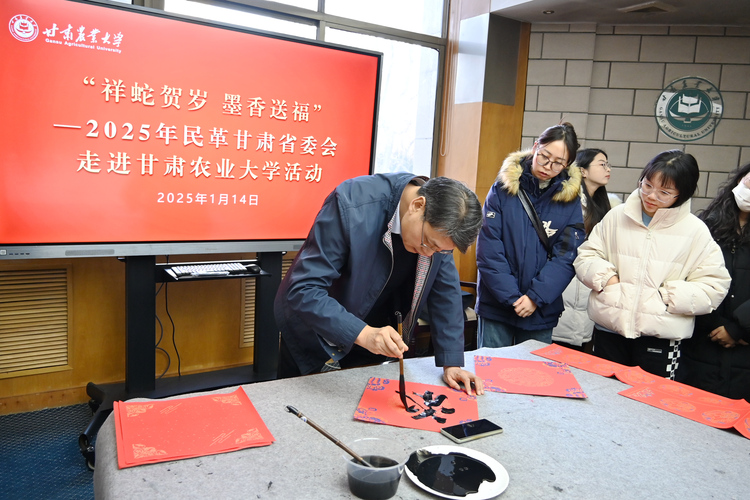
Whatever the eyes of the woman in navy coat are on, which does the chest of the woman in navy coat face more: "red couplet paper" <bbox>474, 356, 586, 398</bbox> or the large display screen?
the red couplet paper

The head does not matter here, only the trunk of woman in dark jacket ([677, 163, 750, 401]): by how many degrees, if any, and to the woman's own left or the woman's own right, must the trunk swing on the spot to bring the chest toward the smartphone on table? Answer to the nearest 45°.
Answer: approximately 45° to the woman's own left

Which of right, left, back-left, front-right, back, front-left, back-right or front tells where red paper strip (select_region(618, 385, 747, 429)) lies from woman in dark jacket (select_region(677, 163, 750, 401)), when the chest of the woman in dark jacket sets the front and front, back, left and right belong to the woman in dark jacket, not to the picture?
front-left

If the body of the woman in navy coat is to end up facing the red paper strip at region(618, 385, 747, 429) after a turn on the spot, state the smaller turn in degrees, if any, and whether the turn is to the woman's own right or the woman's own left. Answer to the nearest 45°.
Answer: approximately 45° to the woman's own left

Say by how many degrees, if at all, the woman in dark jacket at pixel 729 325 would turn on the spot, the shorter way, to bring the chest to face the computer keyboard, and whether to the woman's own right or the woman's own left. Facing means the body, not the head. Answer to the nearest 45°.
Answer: approximately 45° to the woman's own right

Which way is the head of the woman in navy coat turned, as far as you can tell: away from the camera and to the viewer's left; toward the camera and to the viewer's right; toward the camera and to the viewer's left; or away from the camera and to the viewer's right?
toward the camera and to the viewer's left

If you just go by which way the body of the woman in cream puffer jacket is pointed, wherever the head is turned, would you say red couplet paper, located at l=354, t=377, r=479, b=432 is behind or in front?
in front

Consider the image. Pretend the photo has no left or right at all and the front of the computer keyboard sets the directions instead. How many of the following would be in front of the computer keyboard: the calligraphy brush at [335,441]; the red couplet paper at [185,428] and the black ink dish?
3

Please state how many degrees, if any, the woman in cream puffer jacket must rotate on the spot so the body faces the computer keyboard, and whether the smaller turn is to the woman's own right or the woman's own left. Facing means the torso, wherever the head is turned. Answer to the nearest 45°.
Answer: approximately 45° to the woman's own right

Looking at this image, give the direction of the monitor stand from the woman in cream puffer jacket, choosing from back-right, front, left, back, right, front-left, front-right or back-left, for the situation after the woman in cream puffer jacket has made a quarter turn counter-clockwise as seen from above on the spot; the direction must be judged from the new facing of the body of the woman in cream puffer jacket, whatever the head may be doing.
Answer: back-right

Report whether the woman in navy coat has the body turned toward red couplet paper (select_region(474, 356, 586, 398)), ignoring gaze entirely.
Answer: yes

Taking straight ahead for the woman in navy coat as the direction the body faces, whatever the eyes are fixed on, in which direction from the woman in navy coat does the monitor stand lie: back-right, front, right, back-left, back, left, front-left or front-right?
right

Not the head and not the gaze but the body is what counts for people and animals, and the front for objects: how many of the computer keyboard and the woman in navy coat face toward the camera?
2
